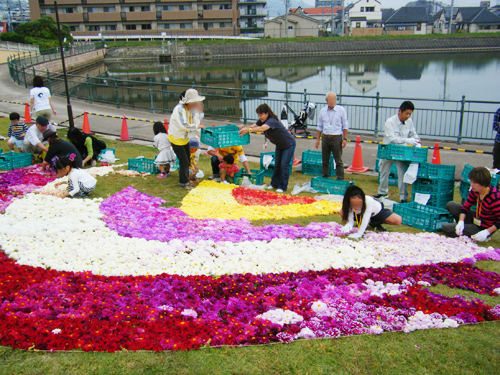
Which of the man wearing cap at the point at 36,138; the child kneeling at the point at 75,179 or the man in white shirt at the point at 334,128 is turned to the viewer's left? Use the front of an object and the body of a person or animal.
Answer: the child kneeling

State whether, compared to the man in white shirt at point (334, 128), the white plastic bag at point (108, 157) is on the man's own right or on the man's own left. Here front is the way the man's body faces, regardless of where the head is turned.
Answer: on the man's own right

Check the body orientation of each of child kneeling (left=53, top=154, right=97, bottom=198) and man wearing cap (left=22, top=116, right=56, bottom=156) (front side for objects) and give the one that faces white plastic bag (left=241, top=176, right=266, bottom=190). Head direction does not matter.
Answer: the man wearing cap

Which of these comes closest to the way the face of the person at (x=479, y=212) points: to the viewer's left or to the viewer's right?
to the viewer's left

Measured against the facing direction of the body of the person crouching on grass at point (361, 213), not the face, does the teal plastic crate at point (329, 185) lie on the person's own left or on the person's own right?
on the person's own right

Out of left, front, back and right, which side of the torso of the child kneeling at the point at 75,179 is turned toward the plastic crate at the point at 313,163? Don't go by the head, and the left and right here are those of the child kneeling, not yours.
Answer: back

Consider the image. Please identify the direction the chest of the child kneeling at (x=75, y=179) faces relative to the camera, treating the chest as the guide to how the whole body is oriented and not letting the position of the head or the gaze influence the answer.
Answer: to the viewer's left

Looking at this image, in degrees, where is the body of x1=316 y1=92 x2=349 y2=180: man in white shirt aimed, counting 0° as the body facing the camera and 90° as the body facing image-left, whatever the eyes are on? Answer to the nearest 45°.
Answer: approximately 0°

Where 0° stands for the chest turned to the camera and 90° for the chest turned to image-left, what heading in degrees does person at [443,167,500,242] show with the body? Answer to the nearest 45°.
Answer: approximately 45°

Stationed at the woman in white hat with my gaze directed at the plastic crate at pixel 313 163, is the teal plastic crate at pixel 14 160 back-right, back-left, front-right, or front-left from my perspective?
back-left

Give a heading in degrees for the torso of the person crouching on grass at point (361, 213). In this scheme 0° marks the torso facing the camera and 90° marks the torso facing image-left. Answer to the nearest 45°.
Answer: approximately 45°

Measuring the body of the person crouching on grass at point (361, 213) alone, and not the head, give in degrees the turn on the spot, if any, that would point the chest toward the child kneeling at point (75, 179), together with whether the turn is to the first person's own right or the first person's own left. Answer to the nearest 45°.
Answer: approximately 45° to the first person's own right
